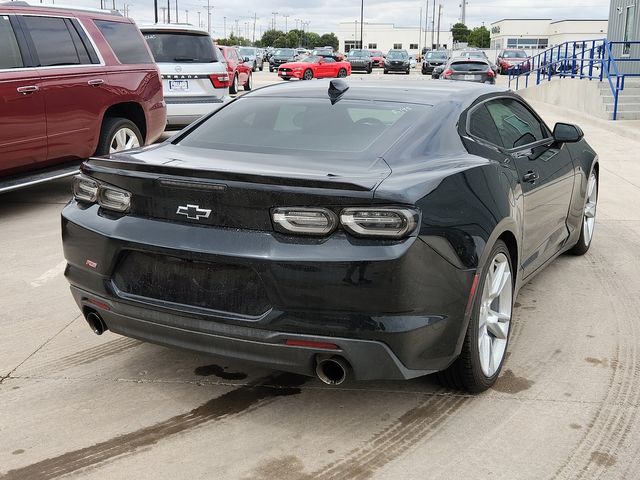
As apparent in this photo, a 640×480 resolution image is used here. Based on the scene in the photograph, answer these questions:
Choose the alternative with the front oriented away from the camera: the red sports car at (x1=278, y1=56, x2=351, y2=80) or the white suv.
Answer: the white suv

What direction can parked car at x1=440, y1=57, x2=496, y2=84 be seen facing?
away from the camera

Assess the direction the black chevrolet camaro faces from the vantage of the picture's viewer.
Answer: facing away from the viewer and to the right of the viewer

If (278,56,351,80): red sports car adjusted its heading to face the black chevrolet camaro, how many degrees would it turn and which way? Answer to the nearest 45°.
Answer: approximately 45° to its left

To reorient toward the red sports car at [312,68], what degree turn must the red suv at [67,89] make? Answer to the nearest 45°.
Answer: approximately 135° to its right

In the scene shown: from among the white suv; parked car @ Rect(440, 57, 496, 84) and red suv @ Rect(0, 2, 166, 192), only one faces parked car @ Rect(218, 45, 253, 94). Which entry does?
the white suv

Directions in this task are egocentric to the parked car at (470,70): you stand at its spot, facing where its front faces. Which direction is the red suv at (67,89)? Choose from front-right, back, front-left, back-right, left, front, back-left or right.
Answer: back

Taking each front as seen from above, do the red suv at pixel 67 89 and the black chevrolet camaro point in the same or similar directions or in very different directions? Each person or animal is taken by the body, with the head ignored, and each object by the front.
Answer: very different directions

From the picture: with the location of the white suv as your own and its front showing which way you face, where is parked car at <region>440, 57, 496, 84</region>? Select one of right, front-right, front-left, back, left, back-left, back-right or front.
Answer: front-right

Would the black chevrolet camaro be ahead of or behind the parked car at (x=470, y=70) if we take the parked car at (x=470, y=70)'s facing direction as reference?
behind

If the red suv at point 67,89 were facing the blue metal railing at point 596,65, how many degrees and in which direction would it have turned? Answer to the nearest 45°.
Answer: approximately 180°

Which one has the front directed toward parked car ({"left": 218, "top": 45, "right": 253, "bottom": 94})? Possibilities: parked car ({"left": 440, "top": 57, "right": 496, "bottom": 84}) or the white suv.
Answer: the white suv

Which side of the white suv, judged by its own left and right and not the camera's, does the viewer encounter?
back
